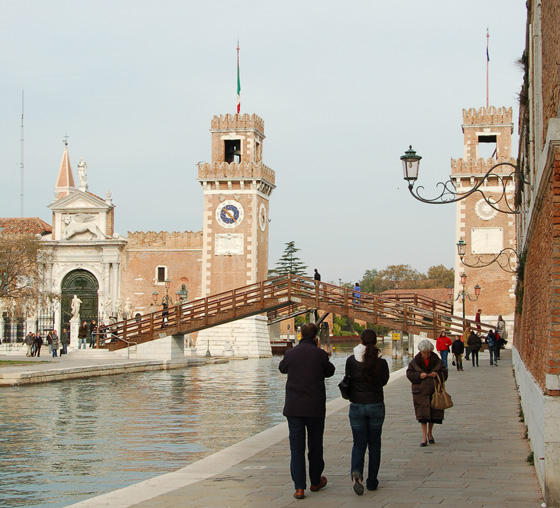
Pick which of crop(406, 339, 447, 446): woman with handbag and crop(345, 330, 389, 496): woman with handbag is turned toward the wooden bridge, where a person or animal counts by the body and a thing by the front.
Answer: crop(345, 330, 389, 496): woman with handbag

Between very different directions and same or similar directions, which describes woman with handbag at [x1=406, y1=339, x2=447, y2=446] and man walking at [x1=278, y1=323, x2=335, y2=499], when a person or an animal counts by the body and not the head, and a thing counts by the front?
very different directions

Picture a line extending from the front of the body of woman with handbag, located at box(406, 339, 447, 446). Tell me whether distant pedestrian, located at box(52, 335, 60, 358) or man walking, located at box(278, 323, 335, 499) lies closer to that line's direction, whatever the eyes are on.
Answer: the man walking

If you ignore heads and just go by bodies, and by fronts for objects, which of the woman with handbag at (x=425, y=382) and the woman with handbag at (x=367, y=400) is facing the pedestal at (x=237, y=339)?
the woman with handbag at (x=367, y=400)

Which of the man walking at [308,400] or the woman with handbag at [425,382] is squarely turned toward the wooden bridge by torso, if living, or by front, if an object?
the man walking

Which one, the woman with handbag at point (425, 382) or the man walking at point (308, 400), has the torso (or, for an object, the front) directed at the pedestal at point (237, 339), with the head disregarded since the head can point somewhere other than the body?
the man walking

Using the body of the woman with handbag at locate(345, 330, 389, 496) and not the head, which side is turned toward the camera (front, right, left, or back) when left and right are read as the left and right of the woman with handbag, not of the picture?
back

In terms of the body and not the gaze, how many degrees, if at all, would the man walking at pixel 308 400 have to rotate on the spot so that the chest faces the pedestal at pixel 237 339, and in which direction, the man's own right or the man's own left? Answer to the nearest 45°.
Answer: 0° — they already face it

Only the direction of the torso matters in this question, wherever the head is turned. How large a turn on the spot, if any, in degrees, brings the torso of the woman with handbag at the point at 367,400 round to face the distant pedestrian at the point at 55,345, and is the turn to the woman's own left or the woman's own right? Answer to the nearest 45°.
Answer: approximately 45° to the woman's own left

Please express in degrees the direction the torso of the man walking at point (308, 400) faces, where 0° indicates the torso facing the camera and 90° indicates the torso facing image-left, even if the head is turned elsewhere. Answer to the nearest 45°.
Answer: approximately 180°

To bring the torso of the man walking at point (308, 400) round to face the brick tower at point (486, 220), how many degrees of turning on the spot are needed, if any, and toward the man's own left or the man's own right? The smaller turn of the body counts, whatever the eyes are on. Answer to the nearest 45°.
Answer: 0° — they already face it

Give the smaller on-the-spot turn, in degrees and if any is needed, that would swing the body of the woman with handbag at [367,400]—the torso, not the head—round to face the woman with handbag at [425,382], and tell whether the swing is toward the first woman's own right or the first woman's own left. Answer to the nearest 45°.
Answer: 0° — they already face them
